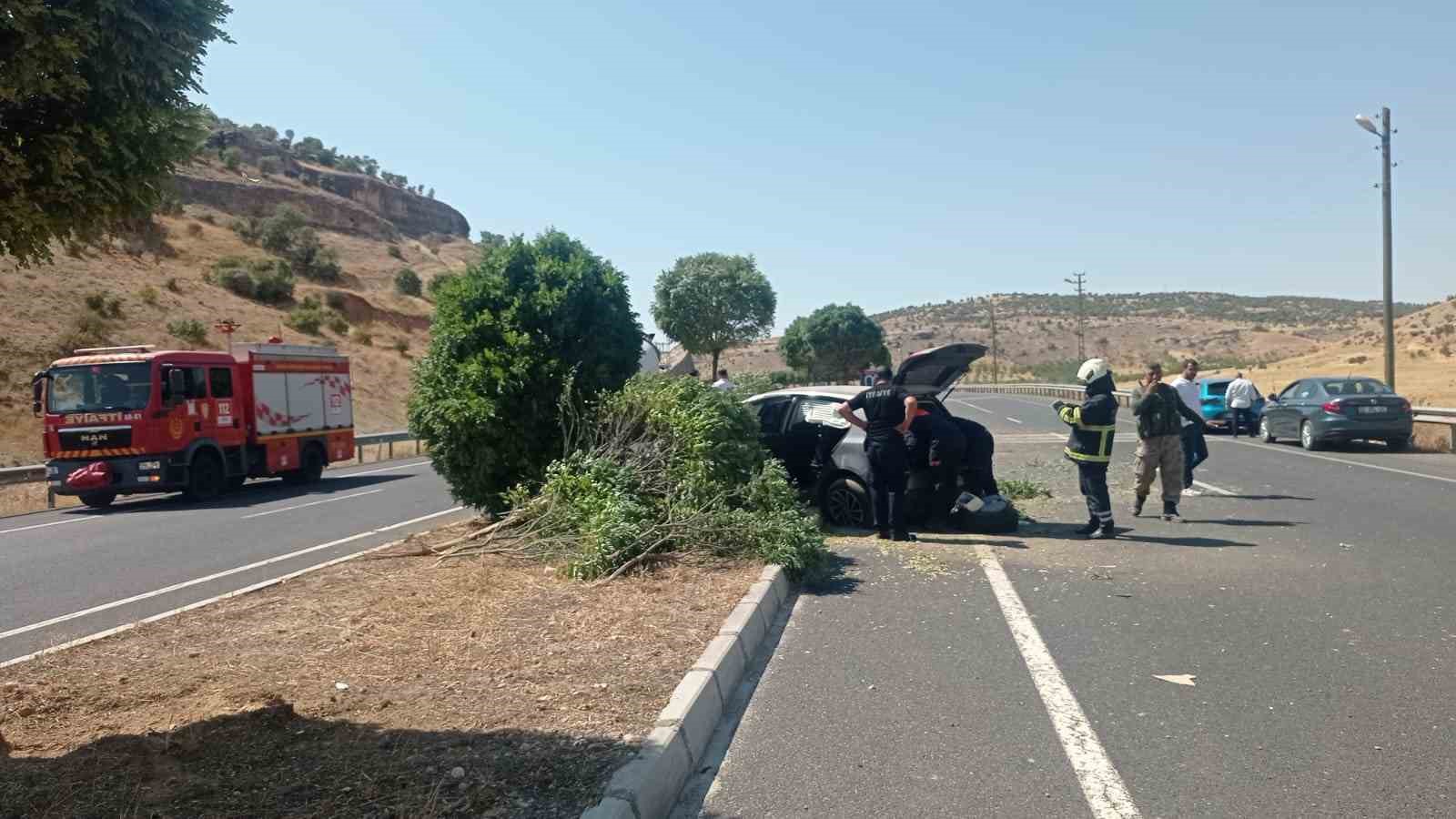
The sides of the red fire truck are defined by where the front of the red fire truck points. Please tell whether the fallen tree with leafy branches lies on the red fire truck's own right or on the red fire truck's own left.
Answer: on the red fire truck's own left

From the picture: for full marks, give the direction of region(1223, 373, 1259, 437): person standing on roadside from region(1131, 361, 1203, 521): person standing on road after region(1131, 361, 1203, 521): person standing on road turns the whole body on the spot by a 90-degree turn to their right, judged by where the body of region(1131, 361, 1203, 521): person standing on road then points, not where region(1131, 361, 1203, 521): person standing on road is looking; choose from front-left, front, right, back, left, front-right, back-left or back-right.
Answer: right

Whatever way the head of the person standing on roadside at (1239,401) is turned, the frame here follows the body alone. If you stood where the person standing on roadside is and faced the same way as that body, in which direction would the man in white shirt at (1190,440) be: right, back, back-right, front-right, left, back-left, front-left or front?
back

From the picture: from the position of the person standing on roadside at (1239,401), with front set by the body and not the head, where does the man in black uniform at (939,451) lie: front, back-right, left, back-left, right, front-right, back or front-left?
back

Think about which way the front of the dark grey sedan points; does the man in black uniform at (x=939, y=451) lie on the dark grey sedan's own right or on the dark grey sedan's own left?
on the dark grey sedan's own left

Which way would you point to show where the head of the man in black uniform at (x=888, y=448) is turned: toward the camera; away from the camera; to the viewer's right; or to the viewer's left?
away from the camera

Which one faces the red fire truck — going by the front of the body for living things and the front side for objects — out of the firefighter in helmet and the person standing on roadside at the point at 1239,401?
the firefighter in helmet

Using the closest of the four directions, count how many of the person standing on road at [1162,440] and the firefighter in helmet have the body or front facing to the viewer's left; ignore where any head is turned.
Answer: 1

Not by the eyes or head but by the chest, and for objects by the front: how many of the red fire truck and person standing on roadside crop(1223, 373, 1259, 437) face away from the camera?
1

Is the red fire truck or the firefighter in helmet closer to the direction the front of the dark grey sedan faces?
the red fire truck

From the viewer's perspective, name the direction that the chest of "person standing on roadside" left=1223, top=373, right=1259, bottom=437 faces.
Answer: away from the camera

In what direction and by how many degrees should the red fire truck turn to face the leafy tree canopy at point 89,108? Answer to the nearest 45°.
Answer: approximately 45° to its left

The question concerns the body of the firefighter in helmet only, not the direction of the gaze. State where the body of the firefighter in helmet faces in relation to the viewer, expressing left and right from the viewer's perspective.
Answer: facing to the left of the viewer

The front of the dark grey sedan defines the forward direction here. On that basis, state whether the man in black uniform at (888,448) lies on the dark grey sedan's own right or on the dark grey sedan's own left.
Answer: on the dark grey sedan's own left

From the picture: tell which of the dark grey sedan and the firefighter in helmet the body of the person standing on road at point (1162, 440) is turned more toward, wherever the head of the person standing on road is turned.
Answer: the firefighter in helmet
